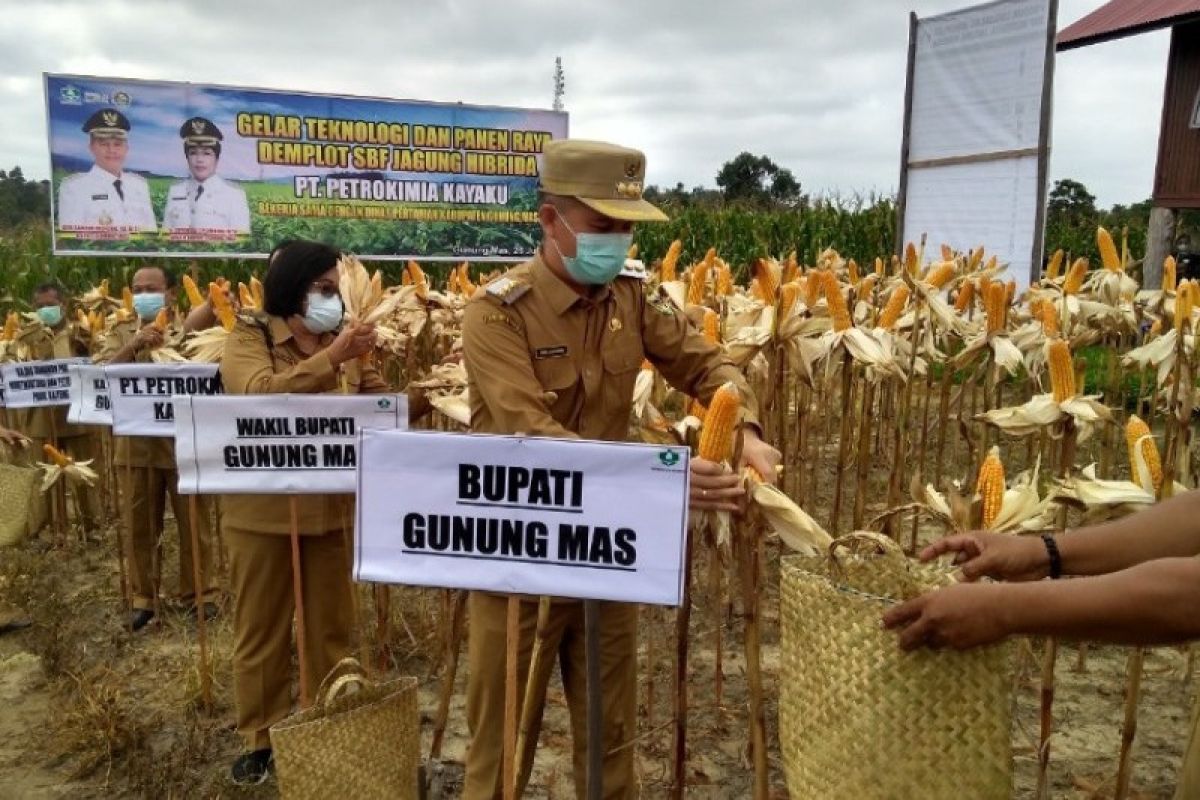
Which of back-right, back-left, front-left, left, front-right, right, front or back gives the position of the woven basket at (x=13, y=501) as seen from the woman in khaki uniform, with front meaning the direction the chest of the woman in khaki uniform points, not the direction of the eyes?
back

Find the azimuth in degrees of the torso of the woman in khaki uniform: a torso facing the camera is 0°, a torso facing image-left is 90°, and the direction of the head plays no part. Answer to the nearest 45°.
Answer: approximately 315°

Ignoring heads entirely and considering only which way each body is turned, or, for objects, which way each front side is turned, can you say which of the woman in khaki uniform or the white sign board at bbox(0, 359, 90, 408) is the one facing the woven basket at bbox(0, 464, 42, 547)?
the white sign board

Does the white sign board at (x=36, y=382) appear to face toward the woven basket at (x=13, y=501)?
yes

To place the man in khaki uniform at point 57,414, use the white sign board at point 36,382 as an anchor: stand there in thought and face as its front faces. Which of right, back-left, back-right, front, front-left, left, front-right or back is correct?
back
